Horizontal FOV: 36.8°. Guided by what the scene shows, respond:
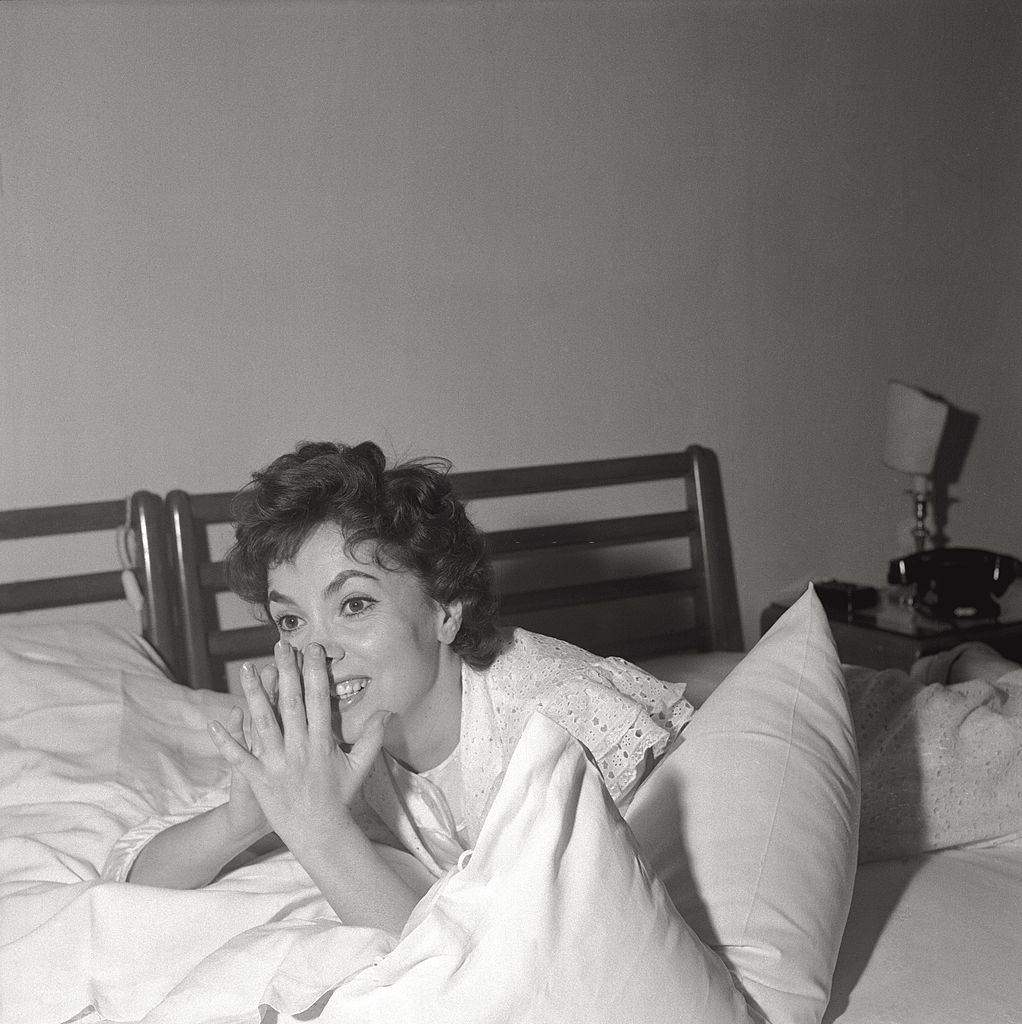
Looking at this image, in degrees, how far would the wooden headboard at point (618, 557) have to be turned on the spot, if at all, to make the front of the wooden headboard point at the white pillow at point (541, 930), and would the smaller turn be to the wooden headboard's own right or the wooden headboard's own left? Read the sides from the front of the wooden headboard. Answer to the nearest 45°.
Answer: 0° — it already faces it

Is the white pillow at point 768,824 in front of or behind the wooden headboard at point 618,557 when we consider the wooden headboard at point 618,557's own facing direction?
in front

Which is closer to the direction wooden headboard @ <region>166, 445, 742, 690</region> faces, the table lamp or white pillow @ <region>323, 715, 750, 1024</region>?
the white pillow

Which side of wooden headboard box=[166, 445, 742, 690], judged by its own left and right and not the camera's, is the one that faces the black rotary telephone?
left

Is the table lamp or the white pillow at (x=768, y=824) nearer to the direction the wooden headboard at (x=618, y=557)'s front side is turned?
the white pillow

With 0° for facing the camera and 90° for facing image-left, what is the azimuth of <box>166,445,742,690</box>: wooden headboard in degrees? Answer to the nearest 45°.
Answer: approximately 0°

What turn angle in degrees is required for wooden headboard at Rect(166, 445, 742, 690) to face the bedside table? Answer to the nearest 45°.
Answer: approximately 90° to its left

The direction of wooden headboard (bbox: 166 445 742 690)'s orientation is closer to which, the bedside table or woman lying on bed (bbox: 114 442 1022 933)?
the woman lying on bed

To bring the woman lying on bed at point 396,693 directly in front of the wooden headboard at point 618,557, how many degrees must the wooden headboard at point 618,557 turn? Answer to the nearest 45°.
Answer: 0° — it already faces them
